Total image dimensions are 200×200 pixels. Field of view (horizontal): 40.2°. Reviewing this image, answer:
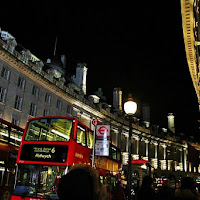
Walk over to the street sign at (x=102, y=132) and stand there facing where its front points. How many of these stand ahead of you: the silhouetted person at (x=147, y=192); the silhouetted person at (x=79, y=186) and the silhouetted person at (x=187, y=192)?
3

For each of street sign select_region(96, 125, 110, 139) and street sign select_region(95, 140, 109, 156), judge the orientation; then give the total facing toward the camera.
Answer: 2

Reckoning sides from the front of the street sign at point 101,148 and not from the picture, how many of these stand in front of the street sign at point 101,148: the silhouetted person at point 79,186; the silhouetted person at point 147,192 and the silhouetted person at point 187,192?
3

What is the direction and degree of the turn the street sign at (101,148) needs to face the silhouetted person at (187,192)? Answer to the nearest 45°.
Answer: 0° — it already faces them

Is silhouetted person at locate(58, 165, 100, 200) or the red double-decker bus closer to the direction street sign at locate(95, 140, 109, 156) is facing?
the silhouetted person
